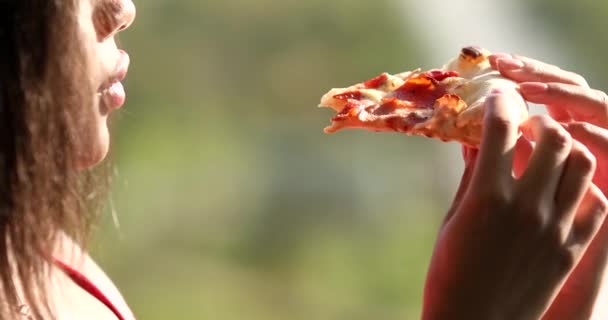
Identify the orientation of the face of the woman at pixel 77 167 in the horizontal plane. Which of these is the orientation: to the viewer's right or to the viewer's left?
to the viewer's right

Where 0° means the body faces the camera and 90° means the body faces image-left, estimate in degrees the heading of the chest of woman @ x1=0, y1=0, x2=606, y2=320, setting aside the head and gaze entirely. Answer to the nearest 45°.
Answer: approximately 270°
